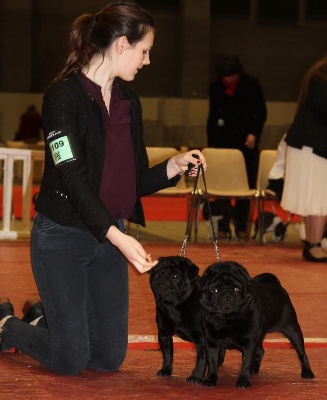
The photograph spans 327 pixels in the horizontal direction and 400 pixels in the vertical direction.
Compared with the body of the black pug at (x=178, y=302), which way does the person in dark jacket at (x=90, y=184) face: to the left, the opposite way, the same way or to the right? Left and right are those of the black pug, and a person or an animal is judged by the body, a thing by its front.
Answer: to the left

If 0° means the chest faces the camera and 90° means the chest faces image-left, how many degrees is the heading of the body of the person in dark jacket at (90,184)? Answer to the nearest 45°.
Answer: approximately 315°

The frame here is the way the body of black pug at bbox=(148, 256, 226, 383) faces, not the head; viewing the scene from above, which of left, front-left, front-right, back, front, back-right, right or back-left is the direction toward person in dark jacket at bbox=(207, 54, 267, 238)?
back-right

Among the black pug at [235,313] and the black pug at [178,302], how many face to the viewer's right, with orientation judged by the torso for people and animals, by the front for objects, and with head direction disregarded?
0

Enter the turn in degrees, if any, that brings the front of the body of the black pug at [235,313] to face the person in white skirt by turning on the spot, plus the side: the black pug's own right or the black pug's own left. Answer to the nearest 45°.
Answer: approximately 135° to the black pug's own right

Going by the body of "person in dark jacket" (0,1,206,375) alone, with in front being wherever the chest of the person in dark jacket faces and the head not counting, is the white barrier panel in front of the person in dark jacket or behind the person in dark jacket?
behind

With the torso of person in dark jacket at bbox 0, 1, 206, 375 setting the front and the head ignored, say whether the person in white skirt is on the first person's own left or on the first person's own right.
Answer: on the first person's own left

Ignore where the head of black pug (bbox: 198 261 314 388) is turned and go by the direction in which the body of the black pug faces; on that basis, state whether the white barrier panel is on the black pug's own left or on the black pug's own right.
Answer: on the black pug's own right

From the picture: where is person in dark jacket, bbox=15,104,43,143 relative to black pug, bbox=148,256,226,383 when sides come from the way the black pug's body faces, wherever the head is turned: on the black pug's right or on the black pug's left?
on the black pug's right

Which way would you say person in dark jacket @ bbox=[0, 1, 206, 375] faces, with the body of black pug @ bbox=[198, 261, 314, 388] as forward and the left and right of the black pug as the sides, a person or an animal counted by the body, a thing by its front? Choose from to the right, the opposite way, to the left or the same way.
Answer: to the left

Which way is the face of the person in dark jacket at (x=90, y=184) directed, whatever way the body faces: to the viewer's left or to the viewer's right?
to the viewer's right

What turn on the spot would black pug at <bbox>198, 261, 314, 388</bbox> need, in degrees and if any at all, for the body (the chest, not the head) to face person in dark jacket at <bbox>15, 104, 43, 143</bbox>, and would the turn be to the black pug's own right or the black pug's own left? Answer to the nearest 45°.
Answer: approximately 135° to the black pug's own right

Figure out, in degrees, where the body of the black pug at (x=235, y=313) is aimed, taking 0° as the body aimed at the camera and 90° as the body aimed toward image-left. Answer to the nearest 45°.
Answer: approximately 45°
